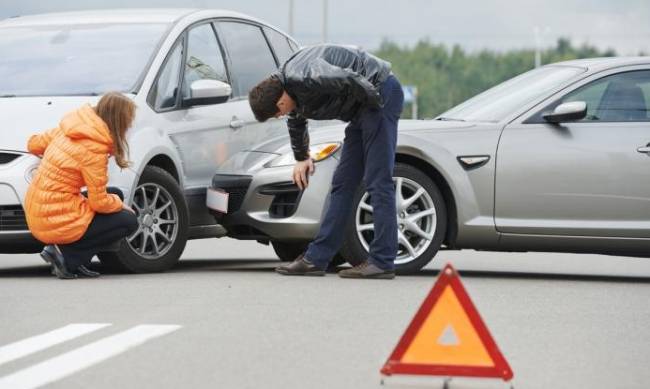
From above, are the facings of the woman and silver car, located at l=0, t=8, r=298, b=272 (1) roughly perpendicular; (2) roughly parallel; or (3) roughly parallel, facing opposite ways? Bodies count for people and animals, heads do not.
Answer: roughly parallel, facing opposite ways

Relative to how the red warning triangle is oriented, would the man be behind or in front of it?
behind

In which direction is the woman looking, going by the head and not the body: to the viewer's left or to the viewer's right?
to the viewer's right

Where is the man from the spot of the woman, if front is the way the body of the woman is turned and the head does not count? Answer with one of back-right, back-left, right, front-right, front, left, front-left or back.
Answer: front-right

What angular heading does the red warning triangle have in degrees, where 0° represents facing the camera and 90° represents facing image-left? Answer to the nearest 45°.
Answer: approximately 0°

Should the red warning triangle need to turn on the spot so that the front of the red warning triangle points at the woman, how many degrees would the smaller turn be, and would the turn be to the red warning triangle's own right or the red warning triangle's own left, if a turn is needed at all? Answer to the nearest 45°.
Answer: approximately 135° to the red warning triangle's own right

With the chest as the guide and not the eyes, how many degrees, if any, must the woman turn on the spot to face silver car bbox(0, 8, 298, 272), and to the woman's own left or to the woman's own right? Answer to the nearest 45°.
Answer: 0° — they already face it

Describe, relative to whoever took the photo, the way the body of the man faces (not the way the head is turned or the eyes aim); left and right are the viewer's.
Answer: facing to the left of the viewer

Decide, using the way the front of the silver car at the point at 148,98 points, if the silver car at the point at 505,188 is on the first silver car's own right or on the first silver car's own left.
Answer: on the first silver car's own left

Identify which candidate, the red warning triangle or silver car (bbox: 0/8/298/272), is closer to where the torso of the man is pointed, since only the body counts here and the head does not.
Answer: the silver car

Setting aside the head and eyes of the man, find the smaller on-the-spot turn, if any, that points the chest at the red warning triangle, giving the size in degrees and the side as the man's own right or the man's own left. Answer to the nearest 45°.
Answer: approximately 90° to the man's own left

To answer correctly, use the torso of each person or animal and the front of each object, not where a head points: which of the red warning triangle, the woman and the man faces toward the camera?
the red warning triangle

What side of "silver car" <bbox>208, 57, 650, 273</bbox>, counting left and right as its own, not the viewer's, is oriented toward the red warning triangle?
left

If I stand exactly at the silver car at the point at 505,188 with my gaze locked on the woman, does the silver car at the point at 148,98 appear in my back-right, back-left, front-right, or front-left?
front-right

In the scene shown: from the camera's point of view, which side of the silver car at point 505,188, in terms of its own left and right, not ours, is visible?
left

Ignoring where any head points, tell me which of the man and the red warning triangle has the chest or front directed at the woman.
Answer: the man

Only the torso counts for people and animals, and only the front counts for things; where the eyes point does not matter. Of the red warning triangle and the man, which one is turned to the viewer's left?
the man

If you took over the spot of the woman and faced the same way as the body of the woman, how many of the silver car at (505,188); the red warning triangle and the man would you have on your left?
0
